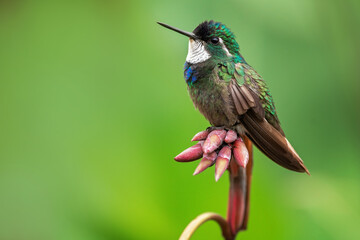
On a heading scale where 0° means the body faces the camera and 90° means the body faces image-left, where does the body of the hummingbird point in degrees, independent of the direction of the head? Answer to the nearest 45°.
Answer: approximately 90°
